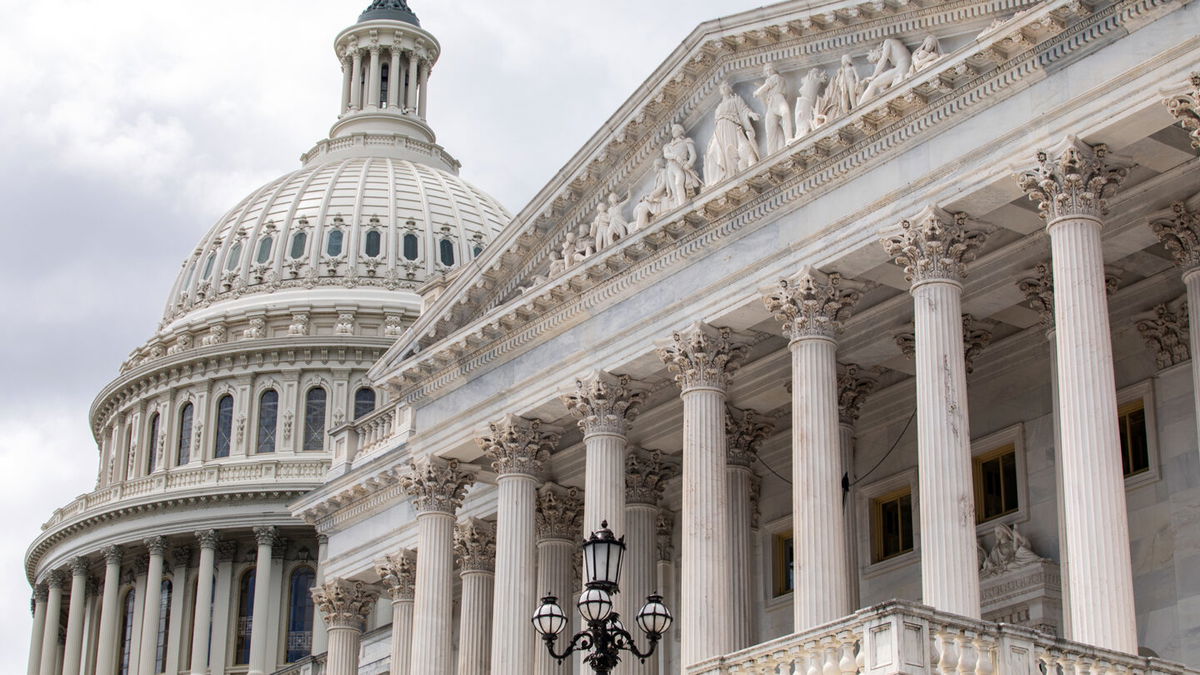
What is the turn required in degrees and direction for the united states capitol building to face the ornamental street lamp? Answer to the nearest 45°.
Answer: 0° — it already faces it
